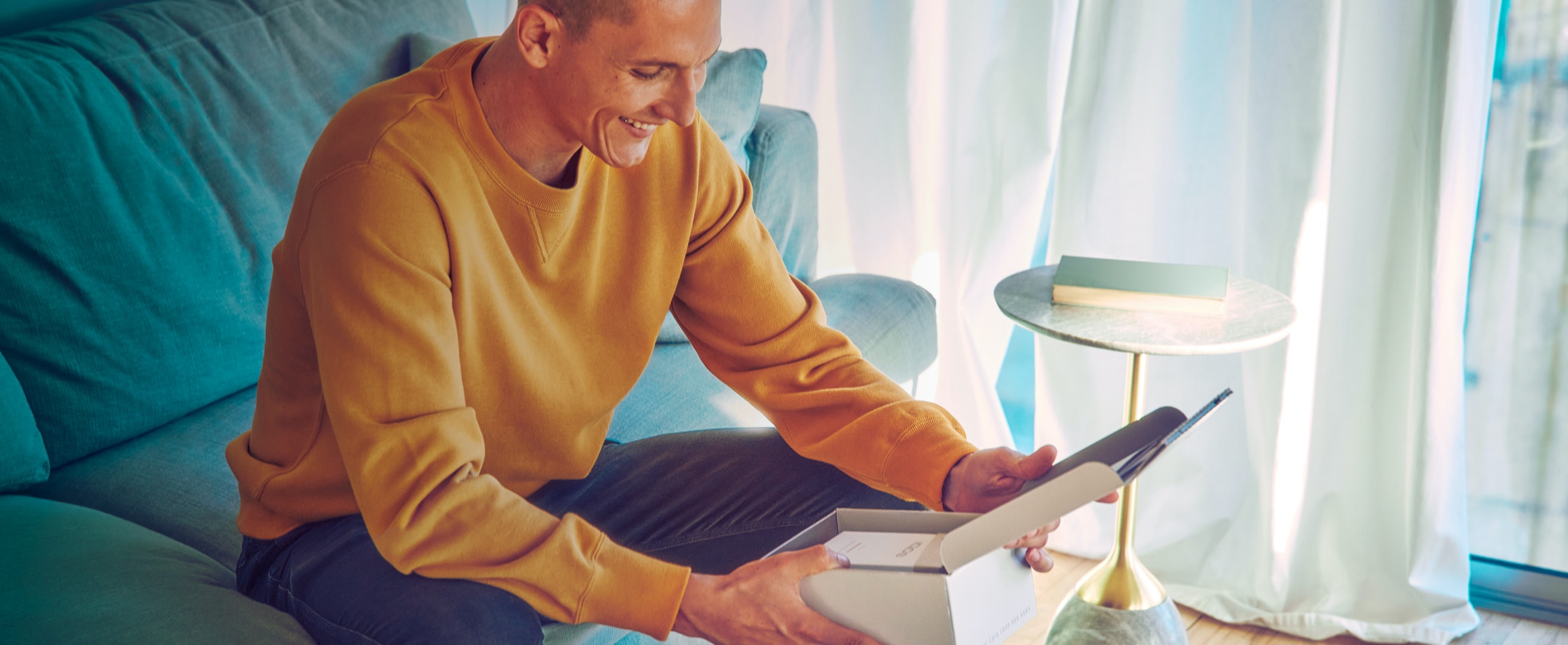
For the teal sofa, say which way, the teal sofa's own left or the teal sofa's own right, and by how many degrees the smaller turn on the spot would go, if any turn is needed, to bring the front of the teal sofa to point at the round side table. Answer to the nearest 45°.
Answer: approximately 45° to the teal sofa's own left

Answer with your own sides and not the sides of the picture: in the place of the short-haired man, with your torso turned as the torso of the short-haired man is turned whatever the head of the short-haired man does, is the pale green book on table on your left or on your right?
on your left

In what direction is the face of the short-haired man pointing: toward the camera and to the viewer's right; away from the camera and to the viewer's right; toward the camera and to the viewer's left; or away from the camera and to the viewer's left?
toward the camera and to the viewer's right

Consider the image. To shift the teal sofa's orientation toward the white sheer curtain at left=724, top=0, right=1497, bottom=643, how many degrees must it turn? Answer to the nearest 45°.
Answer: approximately 45° to its left

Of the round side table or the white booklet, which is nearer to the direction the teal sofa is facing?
the white booklet

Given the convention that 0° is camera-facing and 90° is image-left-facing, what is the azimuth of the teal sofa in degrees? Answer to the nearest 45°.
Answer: approximately 315°
